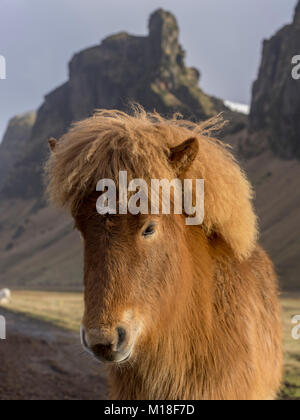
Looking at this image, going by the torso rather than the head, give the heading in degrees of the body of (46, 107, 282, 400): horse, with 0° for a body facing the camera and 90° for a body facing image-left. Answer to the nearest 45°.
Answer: approximately 45°
